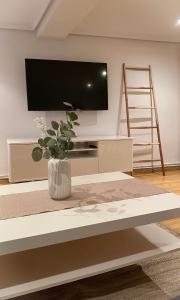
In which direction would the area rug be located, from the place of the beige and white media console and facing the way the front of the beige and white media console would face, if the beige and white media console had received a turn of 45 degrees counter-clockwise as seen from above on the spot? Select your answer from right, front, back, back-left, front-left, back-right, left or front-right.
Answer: front-right

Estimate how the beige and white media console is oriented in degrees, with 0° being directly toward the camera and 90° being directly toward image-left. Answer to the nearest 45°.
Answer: approximately 0°

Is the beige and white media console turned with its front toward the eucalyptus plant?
yes

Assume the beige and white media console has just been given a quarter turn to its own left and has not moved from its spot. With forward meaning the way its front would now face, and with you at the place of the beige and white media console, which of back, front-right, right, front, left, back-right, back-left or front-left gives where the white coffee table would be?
right

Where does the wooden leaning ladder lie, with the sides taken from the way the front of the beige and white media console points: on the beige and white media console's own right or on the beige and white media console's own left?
on the beige and white media console's own left

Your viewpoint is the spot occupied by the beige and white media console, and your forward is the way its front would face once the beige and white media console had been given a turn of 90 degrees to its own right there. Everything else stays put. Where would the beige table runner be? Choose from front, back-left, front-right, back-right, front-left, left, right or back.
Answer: left

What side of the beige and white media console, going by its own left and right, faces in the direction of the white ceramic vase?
front
